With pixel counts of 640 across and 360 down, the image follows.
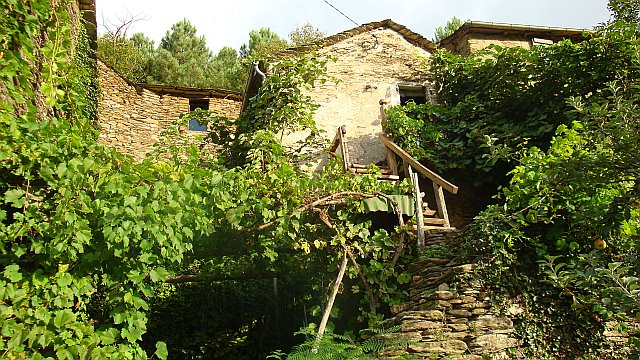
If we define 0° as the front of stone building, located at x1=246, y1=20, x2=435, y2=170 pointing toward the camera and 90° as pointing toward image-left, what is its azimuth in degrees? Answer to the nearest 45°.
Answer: approximately 0°

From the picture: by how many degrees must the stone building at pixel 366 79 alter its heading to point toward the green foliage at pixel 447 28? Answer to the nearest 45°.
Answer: approximately 180°

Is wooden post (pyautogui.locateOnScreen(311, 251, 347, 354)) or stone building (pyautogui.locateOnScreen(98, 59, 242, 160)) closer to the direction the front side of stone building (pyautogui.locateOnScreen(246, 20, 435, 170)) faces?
the wooden post

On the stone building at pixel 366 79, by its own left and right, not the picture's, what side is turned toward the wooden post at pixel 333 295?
front

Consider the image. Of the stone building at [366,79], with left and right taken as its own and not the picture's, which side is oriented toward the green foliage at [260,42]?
back

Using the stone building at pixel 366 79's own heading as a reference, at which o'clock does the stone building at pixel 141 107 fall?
the stone building at pixel 141 107 is roughly at 4 o'clock from the stone building at pixel 366 79.

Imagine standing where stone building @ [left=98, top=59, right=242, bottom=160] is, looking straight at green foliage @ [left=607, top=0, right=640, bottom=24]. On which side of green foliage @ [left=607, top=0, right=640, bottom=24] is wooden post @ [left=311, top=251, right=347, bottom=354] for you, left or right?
right

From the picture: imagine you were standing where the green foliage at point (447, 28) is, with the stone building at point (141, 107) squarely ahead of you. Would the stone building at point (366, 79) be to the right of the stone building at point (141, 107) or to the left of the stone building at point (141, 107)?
left

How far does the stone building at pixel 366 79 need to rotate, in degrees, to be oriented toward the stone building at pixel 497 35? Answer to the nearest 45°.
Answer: approximately 135° to its left

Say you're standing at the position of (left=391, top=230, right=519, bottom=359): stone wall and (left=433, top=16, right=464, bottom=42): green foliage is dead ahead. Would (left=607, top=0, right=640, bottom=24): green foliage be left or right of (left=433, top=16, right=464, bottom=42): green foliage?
right

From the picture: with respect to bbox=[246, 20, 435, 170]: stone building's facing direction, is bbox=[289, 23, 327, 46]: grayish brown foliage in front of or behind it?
behind

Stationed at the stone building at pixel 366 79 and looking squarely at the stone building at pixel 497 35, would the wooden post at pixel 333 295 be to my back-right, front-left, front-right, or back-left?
back-right
